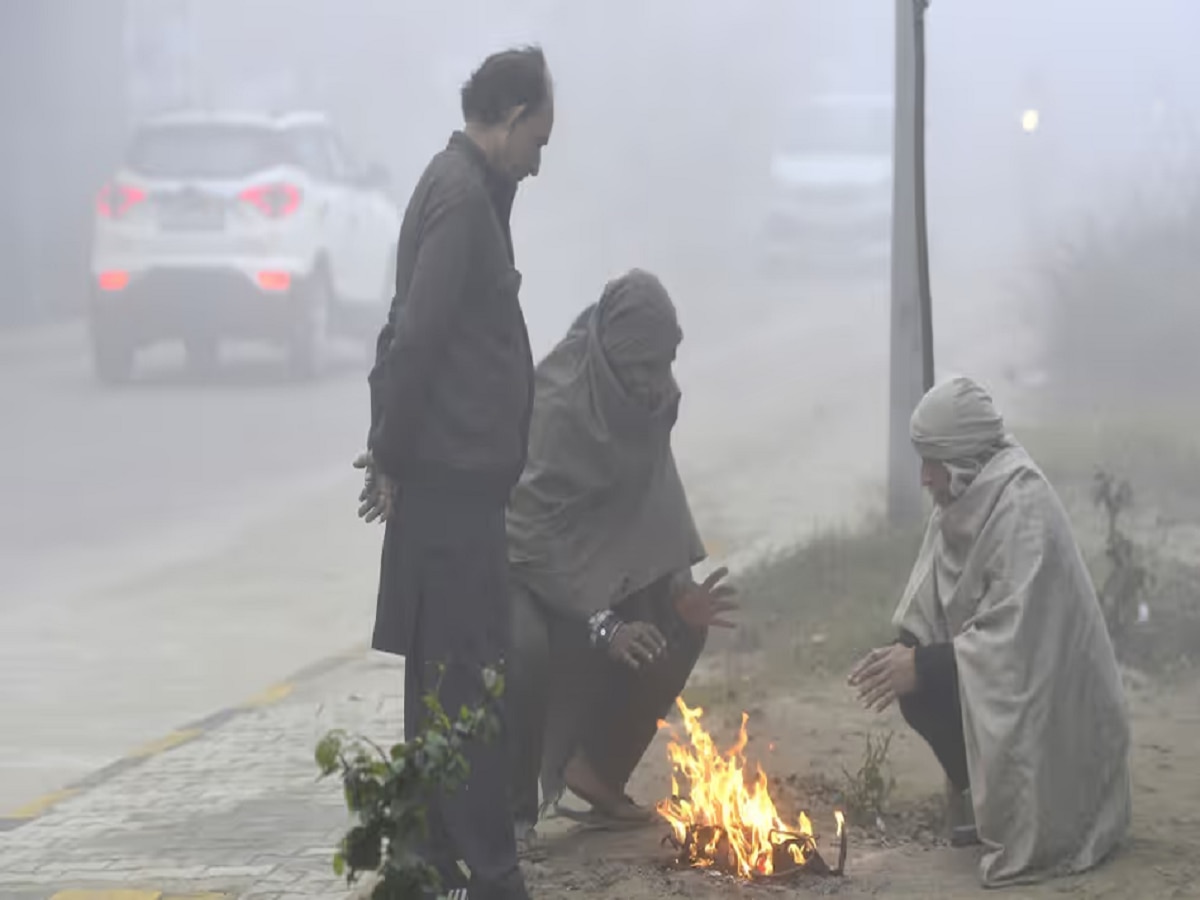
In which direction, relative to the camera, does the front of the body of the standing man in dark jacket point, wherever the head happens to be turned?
to the viewer's right

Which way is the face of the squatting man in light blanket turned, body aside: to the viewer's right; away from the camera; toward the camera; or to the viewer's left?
to the viewer's left

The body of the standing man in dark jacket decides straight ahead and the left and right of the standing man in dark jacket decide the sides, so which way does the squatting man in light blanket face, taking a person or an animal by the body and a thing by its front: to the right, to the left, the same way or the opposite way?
the opposite way

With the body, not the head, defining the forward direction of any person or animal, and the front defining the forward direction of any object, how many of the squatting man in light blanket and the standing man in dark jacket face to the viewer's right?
1

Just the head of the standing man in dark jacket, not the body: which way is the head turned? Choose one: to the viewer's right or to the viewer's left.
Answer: to the viewer's right

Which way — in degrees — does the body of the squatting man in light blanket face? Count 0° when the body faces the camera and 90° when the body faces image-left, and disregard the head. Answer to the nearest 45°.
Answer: approximately 90°

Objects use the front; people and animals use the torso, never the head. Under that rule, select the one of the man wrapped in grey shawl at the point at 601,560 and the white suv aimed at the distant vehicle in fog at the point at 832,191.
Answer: the white suv

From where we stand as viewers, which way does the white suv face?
facing away from the viewer and to the right of the viewer

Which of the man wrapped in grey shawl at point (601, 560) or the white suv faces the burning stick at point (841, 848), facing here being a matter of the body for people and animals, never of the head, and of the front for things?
the man wrapped in grey shawl

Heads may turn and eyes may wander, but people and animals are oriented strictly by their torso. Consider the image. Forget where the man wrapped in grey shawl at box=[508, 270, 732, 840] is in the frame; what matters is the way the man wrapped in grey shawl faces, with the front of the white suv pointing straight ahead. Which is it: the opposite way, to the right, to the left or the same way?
to the right

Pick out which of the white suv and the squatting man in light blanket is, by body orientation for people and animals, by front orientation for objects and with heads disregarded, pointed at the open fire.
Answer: the squatting man in light blanket

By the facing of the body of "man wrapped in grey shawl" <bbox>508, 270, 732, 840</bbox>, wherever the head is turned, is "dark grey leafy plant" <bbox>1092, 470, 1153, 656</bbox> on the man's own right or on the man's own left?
on the man's own left

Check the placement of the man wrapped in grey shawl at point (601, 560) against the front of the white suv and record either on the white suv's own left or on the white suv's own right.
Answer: on the white suv's own right
